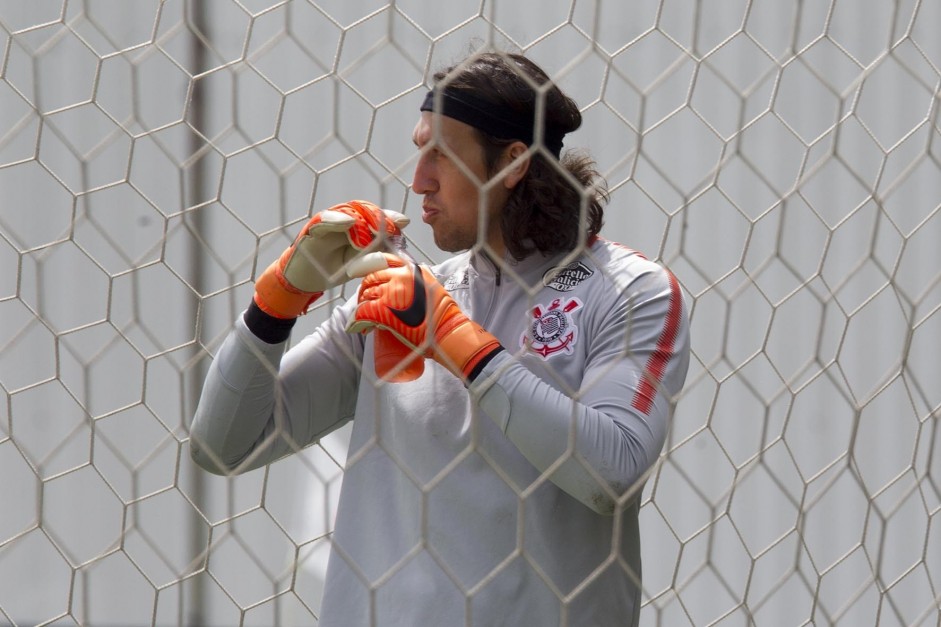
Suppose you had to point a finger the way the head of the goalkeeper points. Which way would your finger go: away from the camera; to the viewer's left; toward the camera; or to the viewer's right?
to the viewer's left

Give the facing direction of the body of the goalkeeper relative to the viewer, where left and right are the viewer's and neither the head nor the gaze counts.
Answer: facing the viewer and to the left of the viewer

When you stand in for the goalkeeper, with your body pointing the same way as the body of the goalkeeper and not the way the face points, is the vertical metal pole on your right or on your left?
on your right
